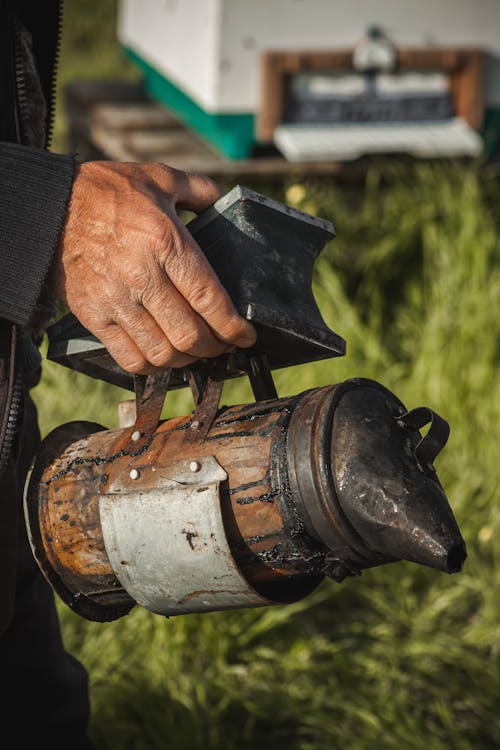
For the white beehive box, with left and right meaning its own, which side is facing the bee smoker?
front

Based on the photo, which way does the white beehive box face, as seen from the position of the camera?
facing the viewer
